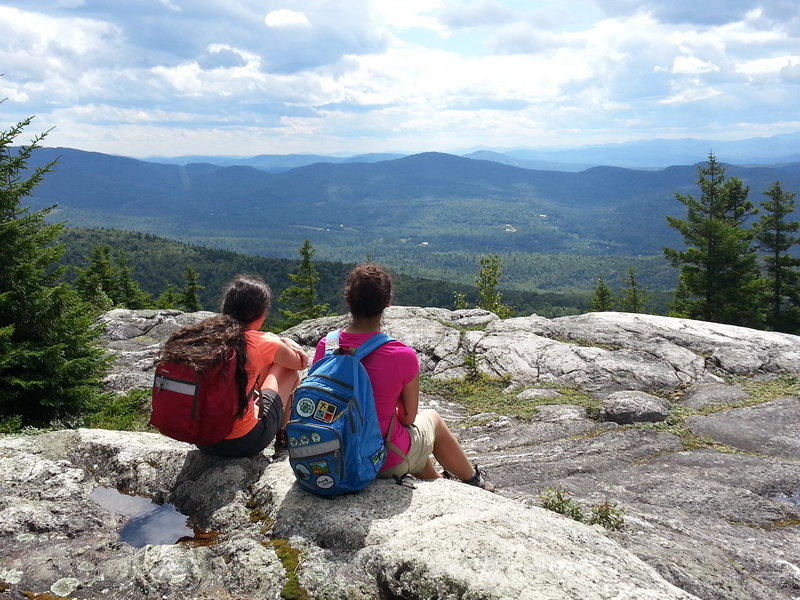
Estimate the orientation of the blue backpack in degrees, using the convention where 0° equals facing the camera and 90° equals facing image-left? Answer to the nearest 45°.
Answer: approximately 45°

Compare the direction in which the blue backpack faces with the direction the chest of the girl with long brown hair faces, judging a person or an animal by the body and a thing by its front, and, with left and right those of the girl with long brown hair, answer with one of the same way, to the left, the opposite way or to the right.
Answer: the opposite way

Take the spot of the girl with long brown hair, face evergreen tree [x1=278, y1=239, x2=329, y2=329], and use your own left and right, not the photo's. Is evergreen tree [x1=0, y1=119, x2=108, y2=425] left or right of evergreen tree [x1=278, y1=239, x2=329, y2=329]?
left

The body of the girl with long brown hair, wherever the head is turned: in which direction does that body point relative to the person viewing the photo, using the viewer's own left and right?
facing away from the viewer and to the right of the viewer

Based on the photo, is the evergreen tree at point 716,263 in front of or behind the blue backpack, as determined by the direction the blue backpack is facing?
behind

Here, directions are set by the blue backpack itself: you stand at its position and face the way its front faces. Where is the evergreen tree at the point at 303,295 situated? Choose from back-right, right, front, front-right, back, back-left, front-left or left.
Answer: back-right

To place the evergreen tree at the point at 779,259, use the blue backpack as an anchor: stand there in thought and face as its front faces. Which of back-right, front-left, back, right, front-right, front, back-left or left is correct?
back

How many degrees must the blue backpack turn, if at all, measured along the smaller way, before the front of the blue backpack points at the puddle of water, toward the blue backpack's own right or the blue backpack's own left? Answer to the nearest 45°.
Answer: approximately 45° to the blue backpack's own right

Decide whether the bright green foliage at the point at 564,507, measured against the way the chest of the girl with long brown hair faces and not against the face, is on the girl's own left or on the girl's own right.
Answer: on the girl's own right
